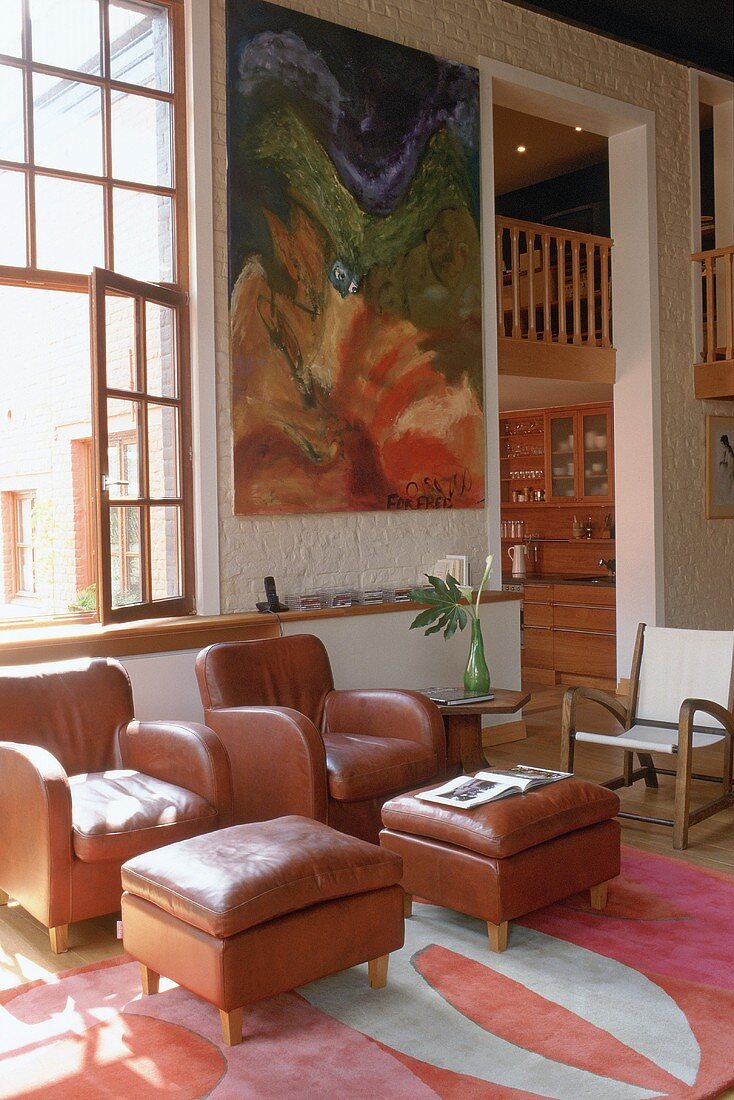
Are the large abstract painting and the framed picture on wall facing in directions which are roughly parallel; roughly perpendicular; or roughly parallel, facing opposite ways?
roughly parallel

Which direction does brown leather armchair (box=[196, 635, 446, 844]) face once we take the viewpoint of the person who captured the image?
facing the viewer and to the right of the viewer

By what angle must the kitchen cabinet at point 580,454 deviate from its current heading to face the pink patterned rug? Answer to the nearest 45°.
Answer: approximately 45° to its left

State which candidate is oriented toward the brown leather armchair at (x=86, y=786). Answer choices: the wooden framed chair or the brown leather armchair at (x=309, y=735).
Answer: the wooden framed chair

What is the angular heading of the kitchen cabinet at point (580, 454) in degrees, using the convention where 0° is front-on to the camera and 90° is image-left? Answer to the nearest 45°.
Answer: approximately 45°

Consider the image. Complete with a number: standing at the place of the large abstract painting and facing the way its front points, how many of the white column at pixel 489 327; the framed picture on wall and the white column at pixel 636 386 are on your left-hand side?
3

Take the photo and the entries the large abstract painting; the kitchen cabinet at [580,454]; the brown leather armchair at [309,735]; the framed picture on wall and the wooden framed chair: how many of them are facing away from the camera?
0

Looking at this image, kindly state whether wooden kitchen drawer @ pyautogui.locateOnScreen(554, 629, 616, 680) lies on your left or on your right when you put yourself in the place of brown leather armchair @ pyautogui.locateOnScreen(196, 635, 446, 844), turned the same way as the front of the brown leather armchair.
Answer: on your left

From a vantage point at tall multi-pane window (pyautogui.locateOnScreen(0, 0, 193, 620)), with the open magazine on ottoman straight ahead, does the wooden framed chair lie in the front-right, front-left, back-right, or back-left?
front-left

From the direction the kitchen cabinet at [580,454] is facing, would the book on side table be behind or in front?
in front

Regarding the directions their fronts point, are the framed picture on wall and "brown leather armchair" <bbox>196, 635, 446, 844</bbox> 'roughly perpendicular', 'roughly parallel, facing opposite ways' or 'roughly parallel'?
roughly parallel

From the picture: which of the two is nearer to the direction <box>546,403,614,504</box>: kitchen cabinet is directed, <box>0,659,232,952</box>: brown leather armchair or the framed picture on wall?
the brown leather armchair

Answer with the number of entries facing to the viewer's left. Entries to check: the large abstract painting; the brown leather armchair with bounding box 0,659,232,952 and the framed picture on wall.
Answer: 0

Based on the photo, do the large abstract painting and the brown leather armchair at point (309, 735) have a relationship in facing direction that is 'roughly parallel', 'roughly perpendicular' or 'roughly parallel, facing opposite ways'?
roughly parallel

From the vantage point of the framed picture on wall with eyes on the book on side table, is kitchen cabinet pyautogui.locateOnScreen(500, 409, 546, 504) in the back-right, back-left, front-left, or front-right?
back-right

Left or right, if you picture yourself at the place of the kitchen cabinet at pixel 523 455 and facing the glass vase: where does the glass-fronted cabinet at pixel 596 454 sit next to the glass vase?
left

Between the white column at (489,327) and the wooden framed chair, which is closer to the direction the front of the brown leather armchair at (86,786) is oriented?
the wooden framed chair

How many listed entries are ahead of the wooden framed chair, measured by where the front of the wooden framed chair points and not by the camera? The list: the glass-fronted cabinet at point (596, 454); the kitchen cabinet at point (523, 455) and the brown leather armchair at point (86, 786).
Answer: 1

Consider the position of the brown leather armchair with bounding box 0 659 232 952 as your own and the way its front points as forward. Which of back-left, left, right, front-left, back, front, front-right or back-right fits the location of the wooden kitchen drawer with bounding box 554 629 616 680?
left

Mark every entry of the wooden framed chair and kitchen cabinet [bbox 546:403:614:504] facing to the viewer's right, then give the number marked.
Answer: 0

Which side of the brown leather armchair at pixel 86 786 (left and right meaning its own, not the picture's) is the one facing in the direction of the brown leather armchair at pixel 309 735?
left

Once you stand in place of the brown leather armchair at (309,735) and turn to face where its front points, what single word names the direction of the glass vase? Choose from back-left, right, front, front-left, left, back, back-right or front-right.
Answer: left
